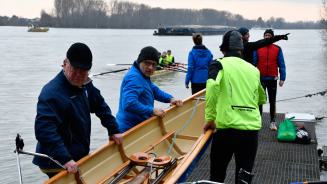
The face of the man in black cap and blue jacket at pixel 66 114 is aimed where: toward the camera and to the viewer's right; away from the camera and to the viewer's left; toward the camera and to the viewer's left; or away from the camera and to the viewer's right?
toward the camera and to the viewer's right

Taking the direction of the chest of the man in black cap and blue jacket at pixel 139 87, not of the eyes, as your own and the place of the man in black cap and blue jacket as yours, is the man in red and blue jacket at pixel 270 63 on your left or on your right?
on your left

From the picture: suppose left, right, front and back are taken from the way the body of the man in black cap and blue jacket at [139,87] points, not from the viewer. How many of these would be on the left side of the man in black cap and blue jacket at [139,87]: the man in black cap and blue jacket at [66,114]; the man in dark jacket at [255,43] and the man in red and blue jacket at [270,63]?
2

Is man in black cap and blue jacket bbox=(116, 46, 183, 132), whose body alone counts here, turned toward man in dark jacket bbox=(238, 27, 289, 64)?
no

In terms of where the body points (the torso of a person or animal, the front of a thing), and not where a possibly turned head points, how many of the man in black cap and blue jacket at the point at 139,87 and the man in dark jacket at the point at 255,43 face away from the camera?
0

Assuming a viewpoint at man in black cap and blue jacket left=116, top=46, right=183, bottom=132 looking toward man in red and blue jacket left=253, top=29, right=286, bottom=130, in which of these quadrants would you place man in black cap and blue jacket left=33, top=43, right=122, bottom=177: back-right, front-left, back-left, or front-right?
back-right

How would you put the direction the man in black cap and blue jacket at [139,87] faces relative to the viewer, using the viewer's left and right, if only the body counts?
facing the viewer and to the right of the viewer
